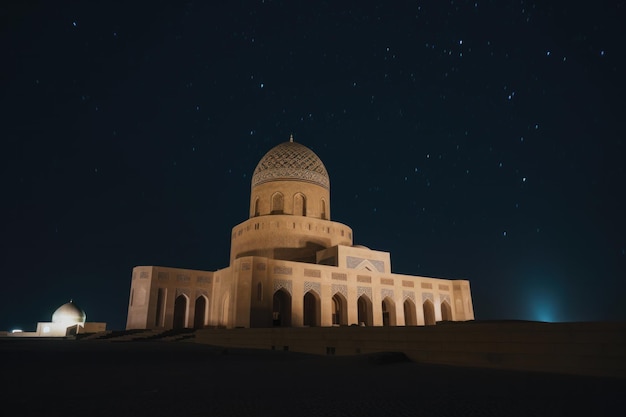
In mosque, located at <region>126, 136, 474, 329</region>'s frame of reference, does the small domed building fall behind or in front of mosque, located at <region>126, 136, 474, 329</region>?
behind

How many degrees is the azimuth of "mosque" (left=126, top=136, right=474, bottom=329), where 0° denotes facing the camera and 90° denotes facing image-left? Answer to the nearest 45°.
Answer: approximately 315°
